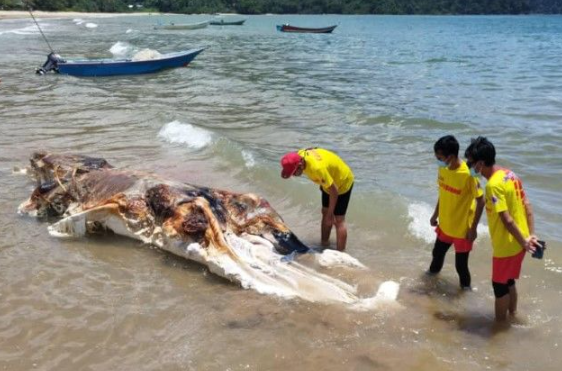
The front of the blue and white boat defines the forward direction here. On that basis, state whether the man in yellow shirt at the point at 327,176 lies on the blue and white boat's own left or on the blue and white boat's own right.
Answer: on the blue and white boat's own right

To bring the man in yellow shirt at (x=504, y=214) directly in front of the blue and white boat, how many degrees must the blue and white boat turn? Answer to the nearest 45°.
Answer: approximately 90° to its right

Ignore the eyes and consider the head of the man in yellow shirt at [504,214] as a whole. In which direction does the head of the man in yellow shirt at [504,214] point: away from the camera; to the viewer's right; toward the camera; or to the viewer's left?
to the viewer's left

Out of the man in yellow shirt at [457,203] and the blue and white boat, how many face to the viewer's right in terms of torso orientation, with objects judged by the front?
1

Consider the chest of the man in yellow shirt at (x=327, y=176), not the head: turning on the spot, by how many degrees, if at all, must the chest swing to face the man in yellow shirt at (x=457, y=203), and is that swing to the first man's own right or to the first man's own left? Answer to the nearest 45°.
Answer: approximately 135° to the first man's own left

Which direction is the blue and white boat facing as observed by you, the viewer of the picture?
facing to the right of the viewer

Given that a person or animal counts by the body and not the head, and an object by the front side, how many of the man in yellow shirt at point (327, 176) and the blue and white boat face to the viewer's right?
1

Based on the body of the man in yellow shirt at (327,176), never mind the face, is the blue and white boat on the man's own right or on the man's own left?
on the man's own right

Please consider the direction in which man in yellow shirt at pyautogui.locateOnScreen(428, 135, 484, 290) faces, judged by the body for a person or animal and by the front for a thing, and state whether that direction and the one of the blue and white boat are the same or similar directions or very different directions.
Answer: very different directions

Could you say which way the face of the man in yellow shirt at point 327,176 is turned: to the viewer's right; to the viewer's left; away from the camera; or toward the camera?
to the viewer's left

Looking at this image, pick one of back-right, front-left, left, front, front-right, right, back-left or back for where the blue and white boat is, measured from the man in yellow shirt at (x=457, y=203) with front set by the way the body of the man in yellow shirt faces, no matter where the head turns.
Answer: right

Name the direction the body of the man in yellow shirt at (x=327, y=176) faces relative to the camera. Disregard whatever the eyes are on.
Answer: to the viewer's left

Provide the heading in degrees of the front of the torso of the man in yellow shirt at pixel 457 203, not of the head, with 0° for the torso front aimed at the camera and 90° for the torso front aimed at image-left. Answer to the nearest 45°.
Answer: approximately 45°

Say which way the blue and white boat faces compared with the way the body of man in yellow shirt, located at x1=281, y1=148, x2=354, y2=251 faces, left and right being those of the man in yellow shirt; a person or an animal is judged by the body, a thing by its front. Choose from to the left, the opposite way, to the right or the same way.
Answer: the opposite way
